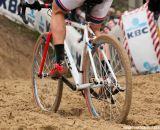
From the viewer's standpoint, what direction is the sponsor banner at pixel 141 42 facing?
toward the camera

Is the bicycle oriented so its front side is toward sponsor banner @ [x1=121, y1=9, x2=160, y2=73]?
no

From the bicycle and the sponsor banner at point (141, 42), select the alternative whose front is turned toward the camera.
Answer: the sponsor banner

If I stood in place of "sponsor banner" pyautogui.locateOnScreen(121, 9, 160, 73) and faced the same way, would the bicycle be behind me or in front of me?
in front

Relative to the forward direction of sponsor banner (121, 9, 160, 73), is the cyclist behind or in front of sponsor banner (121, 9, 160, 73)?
in front

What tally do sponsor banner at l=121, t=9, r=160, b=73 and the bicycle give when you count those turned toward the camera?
1

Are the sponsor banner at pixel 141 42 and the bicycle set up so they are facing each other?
no
